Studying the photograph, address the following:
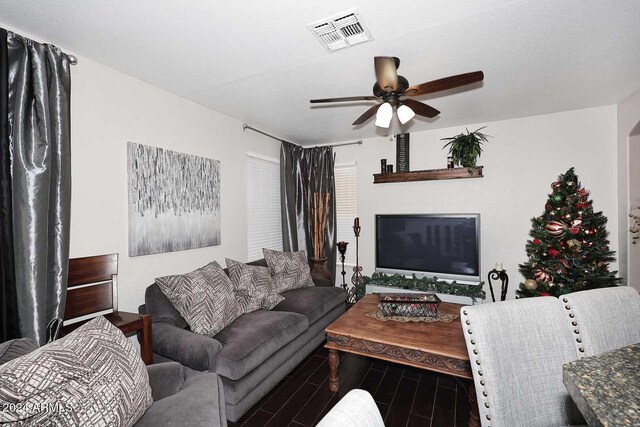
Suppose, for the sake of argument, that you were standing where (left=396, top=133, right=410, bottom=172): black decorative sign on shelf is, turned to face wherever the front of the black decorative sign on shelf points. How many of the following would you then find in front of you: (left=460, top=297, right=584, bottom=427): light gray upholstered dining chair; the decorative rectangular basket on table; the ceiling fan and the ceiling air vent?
4

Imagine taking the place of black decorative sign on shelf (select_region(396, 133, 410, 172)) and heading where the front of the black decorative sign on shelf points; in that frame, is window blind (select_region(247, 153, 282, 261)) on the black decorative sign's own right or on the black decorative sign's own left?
on the black decorative sign's own right

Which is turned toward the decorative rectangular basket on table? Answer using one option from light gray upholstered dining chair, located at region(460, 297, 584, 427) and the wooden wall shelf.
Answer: the wooden wall shelf

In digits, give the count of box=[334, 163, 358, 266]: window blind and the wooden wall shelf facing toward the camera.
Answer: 2

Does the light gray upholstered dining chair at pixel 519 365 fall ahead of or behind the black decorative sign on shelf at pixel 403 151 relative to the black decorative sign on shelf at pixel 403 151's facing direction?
ahead

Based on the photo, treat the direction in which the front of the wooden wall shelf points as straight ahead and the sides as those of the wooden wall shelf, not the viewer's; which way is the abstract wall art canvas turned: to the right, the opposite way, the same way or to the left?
to the left

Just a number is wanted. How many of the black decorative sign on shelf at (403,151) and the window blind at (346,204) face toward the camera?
2

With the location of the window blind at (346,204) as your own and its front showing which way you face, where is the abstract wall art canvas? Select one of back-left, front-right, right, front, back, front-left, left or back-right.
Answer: front-right
